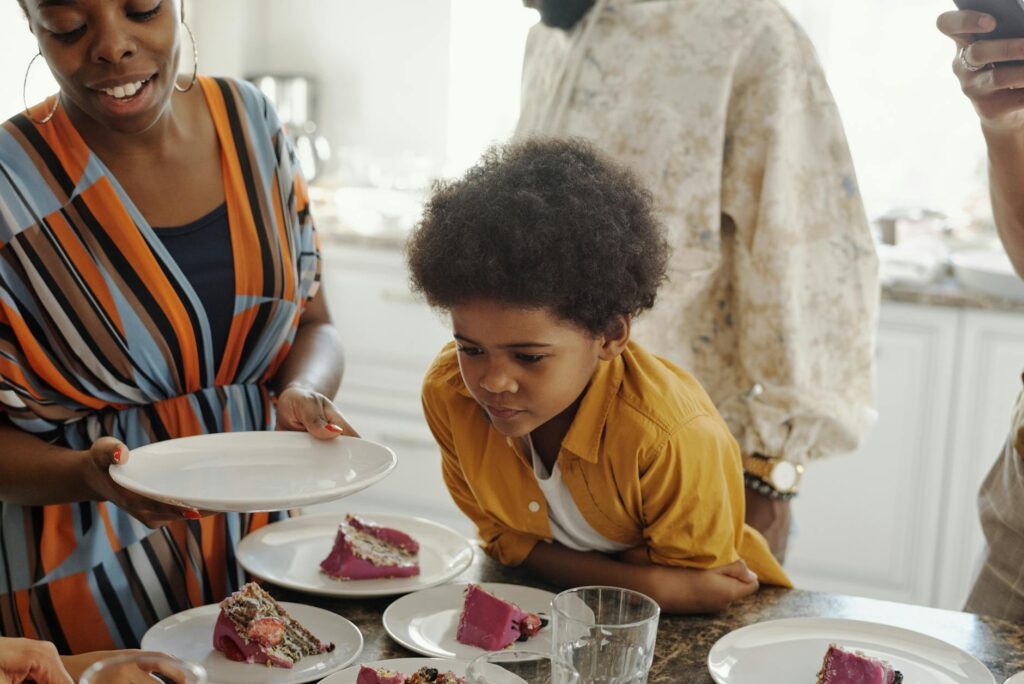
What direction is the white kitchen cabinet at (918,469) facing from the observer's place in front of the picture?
facing the viewer

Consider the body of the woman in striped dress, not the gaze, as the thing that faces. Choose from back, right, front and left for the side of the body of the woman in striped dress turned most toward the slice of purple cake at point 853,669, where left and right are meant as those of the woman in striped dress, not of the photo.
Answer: front

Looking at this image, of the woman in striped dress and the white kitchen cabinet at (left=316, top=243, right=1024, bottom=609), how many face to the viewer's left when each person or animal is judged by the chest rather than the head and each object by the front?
0

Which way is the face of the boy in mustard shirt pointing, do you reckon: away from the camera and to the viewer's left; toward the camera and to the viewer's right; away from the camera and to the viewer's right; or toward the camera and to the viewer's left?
toward the camera and to the viewer's left

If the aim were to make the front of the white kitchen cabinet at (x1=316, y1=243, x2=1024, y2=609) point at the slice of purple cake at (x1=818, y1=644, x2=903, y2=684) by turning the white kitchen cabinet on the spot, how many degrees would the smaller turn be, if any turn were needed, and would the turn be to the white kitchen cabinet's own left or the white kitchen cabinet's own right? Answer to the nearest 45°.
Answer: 0° — it already faces it

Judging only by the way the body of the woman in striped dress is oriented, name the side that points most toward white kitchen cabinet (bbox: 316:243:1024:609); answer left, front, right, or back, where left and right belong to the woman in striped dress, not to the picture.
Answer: left

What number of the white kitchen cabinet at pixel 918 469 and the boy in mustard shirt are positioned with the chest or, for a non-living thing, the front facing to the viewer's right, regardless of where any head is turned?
0

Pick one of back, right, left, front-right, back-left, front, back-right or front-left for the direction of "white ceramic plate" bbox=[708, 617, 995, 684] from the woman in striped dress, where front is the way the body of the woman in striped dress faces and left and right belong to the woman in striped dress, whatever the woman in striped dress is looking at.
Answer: front

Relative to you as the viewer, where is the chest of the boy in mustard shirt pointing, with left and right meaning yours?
facing the viewer and to the left of the viewer

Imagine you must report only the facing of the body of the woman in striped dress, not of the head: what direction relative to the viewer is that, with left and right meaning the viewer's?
facing the viewer and to the right of the viewer

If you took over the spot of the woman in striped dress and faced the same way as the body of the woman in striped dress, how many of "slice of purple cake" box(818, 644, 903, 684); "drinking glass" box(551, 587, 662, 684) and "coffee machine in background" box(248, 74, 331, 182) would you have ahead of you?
2
